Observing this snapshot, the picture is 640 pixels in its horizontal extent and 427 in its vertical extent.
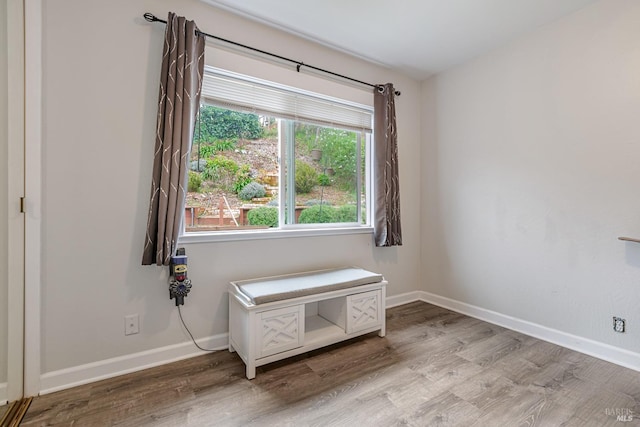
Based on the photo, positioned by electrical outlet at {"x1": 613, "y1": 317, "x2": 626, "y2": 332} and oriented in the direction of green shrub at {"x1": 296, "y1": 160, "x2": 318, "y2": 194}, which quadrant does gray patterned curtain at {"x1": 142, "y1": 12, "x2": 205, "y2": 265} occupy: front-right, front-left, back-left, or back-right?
front-left

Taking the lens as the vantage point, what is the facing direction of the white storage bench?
facing the viewer and to the right of the viewer

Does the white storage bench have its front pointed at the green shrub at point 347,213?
no

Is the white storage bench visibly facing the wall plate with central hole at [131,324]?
no

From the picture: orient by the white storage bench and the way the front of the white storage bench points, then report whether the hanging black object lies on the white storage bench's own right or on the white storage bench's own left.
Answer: on the white storage bench's own right
